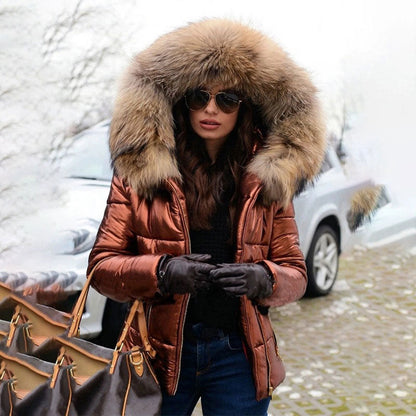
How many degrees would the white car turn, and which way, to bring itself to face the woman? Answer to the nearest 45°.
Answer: approximately 45° to its left

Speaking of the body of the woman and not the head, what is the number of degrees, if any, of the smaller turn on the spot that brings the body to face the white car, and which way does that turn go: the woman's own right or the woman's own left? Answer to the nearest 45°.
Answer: approximately 180°

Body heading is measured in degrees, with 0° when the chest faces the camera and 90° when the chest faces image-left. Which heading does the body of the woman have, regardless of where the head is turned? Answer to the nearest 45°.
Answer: approximately 0°

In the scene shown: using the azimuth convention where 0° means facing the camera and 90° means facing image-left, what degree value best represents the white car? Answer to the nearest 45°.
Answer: approximately 45°
